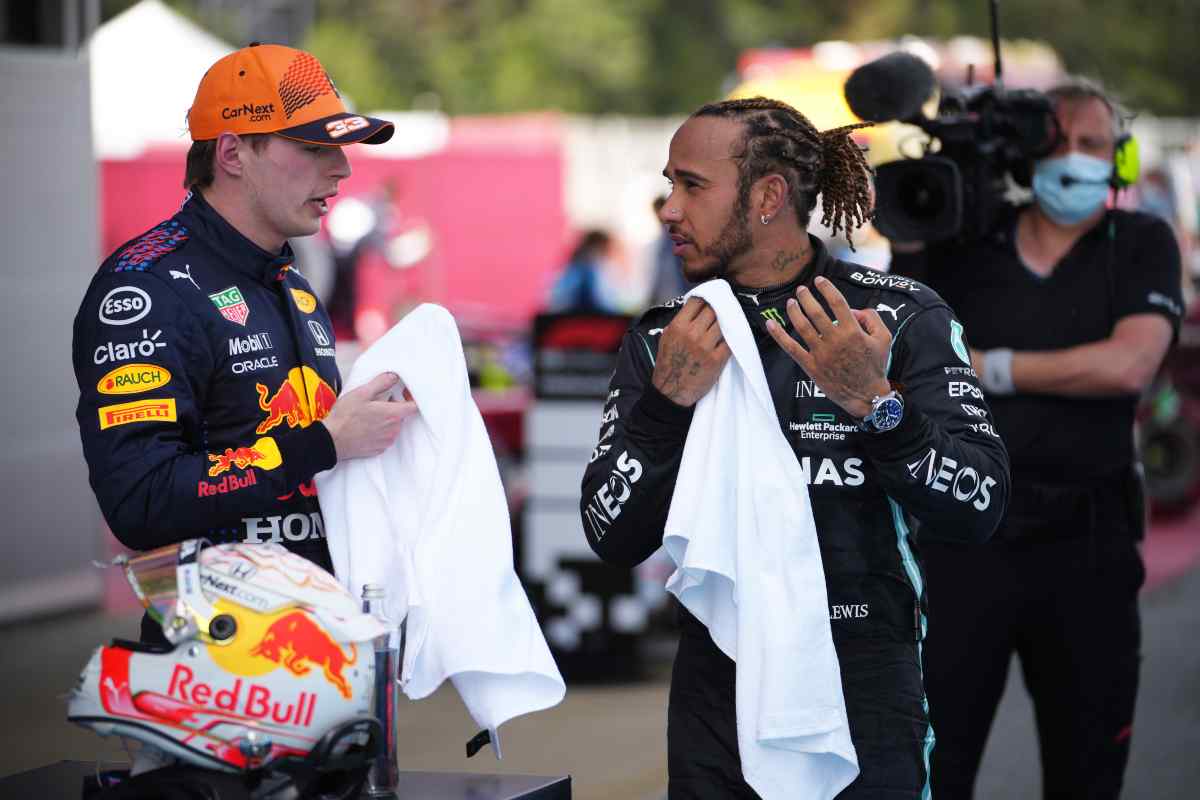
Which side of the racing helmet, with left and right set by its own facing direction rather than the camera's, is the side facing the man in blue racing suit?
right

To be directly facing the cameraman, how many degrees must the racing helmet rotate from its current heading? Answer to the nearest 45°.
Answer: approximately 135° to its right

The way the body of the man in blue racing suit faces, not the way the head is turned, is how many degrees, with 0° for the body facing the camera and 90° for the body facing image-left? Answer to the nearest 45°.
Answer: approximately 315°

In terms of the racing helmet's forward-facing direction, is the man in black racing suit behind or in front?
behind

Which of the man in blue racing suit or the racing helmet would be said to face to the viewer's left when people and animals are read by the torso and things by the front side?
the racing helmet

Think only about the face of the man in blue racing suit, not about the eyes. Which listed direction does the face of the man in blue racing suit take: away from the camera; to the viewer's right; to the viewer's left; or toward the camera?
to the viewer's right

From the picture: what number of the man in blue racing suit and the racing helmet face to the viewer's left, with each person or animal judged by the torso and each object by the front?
1

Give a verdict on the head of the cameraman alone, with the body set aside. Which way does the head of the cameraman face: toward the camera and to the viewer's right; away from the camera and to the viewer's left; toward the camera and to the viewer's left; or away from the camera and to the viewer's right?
toward the camera and to the viewer's left

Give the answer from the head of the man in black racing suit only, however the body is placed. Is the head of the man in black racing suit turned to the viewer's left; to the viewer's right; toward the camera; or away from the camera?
to the viewer's left

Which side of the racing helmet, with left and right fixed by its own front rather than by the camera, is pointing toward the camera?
left
